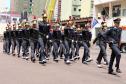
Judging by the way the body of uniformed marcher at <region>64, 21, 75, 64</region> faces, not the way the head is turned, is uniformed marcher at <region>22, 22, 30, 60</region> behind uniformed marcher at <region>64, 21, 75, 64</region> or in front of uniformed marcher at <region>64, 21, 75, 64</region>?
behind

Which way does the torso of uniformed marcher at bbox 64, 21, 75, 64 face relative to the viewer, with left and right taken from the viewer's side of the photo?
facing the viewer and to the right of the viewer

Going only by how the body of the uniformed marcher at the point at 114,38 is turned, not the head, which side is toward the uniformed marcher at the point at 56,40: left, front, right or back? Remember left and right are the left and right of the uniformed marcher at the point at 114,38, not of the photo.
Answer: back

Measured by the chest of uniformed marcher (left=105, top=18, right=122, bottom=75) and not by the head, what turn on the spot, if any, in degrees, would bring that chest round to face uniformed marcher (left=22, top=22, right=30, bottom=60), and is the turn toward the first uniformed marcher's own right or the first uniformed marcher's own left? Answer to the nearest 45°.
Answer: approximately 180°

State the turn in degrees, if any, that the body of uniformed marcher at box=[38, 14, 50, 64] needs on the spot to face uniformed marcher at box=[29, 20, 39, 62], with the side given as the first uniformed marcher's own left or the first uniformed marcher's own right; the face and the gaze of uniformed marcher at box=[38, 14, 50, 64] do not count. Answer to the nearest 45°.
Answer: approximately 180°

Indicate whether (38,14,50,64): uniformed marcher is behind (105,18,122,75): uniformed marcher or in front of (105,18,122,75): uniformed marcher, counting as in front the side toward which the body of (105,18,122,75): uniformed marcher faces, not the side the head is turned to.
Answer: behind

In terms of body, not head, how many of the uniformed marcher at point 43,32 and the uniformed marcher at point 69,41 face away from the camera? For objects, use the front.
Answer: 0
